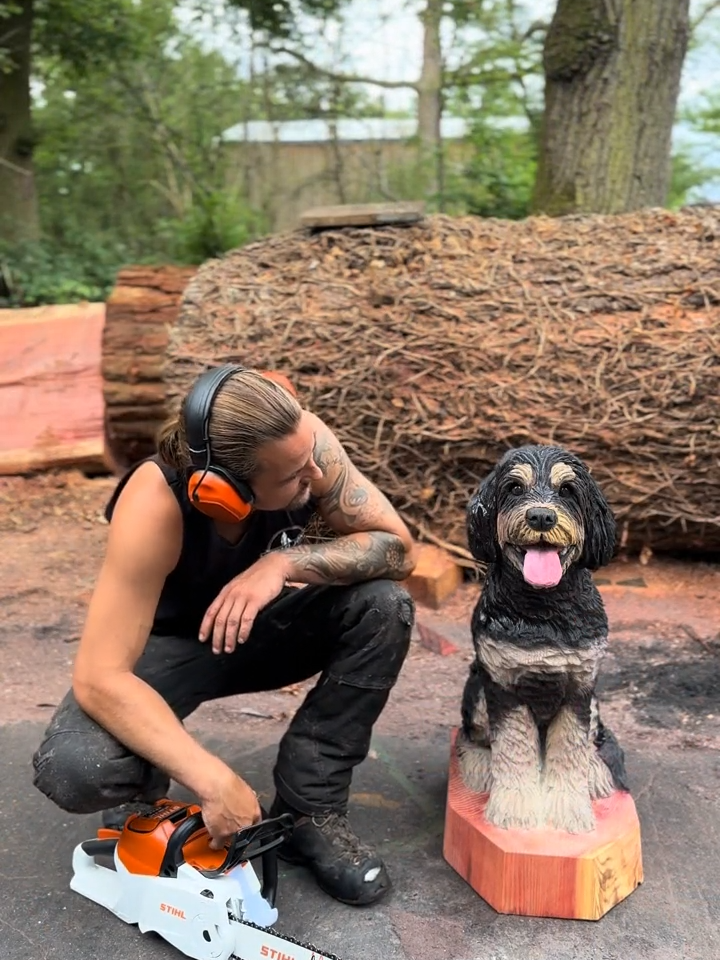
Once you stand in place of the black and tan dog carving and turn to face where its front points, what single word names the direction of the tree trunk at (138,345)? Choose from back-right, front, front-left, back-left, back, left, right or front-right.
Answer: back-right

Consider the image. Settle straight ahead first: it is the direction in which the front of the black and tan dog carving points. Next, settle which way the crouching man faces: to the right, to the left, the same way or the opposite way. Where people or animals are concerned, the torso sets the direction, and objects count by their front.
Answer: to the left

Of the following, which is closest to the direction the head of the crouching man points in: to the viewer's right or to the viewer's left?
to the viewer's right

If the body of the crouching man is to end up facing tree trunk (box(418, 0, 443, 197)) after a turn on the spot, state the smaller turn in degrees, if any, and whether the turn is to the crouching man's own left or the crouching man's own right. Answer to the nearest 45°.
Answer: approximately 135° to the crouching man's own left

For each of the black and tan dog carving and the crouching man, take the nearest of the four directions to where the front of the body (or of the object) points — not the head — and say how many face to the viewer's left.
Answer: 0

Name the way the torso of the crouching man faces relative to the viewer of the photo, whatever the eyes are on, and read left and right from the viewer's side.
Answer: facing the viewer and to the right of the viewer

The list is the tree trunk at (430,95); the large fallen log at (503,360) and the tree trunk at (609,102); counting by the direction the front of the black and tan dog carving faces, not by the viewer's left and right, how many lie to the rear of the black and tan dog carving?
3

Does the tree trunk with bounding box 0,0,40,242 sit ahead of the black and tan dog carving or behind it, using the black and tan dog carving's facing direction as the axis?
behind

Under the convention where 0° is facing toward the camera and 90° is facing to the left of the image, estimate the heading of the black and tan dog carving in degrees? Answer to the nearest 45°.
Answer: approximately 0°

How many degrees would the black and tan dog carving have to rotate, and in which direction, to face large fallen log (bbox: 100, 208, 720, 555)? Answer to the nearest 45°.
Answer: approximately 180°

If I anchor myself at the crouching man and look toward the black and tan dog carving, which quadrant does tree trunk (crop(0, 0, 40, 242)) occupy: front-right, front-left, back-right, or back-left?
back-left

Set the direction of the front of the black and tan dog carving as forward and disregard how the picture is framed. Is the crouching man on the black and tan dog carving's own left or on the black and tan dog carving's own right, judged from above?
on the black and tan dog carving's own right

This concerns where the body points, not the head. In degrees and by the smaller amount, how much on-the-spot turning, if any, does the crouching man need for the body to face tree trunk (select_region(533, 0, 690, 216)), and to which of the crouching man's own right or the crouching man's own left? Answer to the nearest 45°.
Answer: approximately 90° to the crouching man's own left
